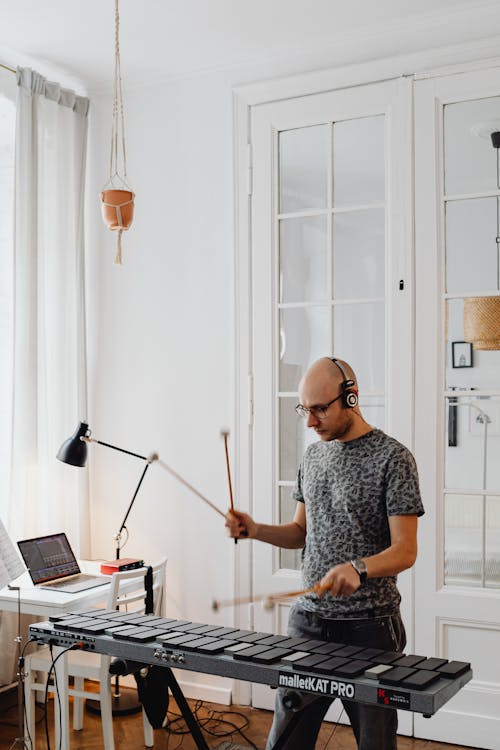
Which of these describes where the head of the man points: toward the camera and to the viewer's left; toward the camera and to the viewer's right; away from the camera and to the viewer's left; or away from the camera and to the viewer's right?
toward the camera and to the viewer's left

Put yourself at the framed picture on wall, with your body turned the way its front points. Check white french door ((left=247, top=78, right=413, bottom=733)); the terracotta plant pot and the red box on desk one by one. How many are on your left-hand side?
0

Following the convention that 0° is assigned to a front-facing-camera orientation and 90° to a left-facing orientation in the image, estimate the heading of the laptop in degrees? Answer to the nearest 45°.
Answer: approximately 315°

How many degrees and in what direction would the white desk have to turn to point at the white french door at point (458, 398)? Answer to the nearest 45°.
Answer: approximately 45° to its left

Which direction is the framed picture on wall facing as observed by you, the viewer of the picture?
facing the viewer

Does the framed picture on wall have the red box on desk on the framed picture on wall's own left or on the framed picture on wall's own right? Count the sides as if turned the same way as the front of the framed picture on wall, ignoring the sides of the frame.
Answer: on the framed picture on wall's own right

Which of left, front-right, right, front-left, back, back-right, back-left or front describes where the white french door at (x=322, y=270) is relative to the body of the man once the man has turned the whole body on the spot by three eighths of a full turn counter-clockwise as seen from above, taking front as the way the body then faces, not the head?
left

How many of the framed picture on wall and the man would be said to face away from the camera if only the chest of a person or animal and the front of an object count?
0

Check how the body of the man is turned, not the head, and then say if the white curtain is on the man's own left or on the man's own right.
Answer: on the man's own right

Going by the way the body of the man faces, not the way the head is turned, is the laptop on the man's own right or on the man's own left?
on the man's own right

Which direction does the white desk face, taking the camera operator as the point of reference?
facing the viewer and to the right of the viewer

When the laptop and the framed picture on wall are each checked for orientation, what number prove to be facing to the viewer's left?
0
